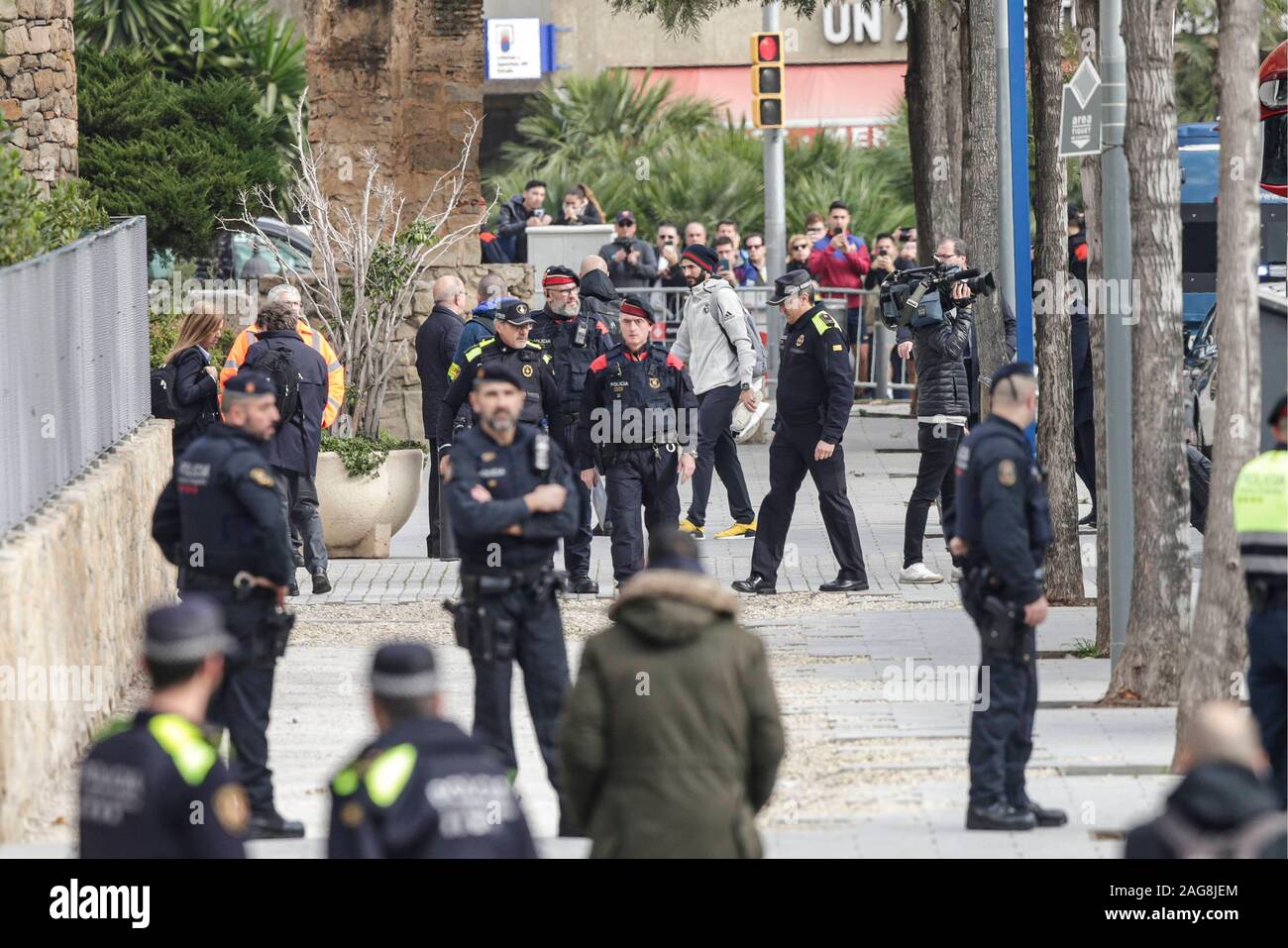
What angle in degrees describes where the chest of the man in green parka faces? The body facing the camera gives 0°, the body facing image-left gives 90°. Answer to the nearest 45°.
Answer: approximately 180°

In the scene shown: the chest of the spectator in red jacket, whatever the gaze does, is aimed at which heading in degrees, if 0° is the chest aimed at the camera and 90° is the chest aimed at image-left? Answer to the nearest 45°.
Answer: approximately 0°

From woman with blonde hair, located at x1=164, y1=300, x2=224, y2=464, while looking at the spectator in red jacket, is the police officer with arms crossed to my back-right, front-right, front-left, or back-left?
back-right

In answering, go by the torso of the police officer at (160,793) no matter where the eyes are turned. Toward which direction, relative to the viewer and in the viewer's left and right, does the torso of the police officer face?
facing away from the viewer and to the right of the viewer

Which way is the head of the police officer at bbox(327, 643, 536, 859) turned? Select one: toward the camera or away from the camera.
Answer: away from the camera

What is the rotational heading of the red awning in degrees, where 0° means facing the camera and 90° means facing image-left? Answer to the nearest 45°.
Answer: approximately 0°

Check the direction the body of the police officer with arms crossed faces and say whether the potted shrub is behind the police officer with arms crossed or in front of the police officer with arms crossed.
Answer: behind
